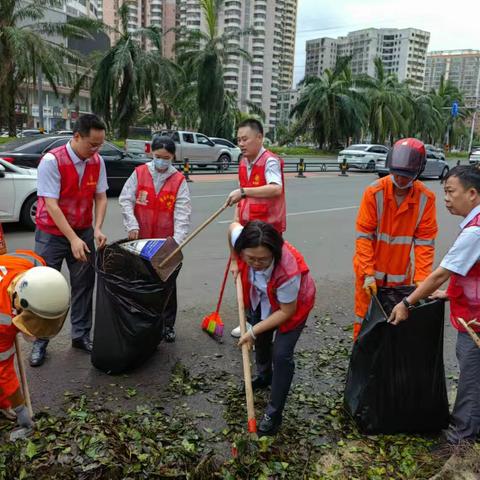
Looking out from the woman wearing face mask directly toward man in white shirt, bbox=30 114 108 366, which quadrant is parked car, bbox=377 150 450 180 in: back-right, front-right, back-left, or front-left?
back-right

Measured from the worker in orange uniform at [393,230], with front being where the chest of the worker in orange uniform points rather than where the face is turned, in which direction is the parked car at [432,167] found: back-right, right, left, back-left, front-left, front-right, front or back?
back

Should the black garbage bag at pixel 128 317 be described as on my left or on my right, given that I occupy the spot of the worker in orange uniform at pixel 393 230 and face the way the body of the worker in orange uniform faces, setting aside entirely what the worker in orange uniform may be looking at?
on my right

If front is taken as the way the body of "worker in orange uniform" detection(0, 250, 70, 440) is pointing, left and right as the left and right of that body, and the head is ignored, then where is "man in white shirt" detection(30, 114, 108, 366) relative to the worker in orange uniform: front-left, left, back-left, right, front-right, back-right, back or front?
left

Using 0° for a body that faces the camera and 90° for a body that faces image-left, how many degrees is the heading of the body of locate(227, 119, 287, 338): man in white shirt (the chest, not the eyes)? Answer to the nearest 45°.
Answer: approximately 45°

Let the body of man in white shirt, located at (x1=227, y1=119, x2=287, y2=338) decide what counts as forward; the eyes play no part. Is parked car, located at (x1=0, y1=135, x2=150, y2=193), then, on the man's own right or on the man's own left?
on the man's own right

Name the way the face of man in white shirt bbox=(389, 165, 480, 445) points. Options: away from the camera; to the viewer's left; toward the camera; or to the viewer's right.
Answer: to the viewer's left

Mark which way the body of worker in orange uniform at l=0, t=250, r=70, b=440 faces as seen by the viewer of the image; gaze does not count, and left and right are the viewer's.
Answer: facing to the right of the viewer

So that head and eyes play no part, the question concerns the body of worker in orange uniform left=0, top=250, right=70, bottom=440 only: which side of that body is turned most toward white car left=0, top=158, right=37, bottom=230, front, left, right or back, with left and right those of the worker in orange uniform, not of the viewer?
left

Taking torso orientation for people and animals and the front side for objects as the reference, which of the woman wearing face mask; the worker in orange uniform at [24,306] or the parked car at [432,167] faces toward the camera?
the woman wearing face mask

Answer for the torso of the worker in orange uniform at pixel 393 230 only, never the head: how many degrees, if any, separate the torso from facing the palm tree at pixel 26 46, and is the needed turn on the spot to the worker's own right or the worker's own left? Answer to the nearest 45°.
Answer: approximately 135° to the worker's own right

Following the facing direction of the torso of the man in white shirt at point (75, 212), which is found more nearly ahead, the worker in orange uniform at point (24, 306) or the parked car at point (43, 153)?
the worker in orange uniform

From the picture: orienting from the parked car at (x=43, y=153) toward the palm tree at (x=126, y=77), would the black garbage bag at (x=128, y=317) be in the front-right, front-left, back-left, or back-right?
back-right
